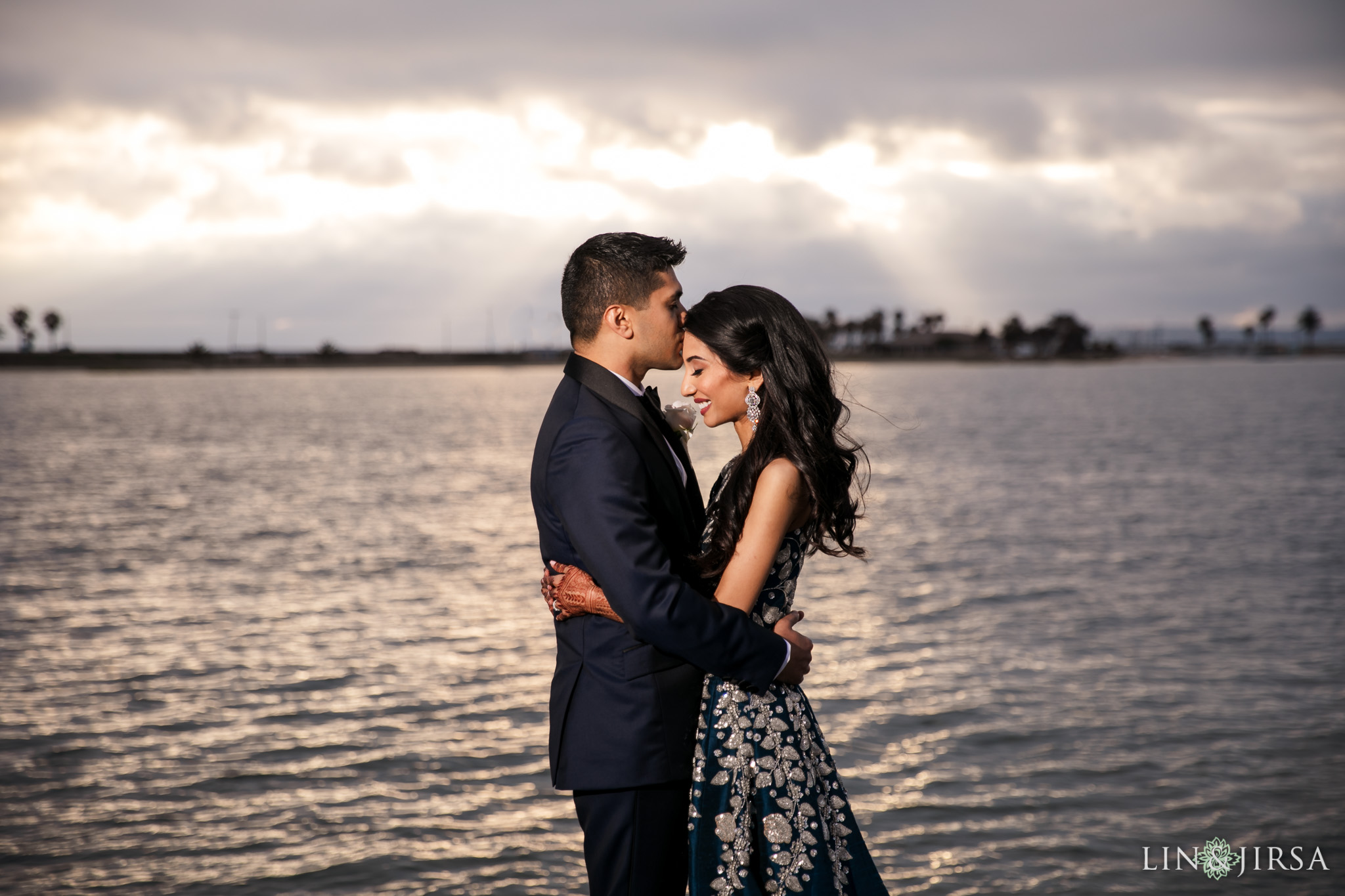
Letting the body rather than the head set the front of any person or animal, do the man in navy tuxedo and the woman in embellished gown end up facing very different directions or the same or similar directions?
very different directions

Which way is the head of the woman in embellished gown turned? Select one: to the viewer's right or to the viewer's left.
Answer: to the viewer's left

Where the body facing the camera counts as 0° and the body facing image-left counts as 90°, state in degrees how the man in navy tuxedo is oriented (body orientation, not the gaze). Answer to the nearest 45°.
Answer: approximately 270°

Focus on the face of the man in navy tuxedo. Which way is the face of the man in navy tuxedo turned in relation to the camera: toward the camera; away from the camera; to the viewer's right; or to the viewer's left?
to the viewer's right

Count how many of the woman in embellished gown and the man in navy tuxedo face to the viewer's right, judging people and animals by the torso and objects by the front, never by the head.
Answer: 1

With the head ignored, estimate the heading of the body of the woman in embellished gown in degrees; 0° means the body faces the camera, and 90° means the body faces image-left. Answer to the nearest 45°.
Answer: approximately 90°
